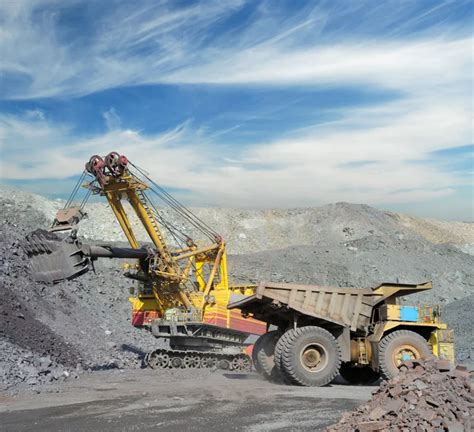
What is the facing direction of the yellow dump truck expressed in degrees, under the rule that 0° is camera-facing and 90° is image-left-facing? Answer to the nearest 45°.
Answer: approximately 225°

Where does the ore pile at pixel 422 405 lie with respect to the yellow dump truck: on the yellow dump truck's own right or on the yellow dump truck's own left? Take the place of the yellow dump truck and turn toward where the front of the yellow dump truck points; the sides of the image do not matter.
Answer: on the yellow dump truck's own right
